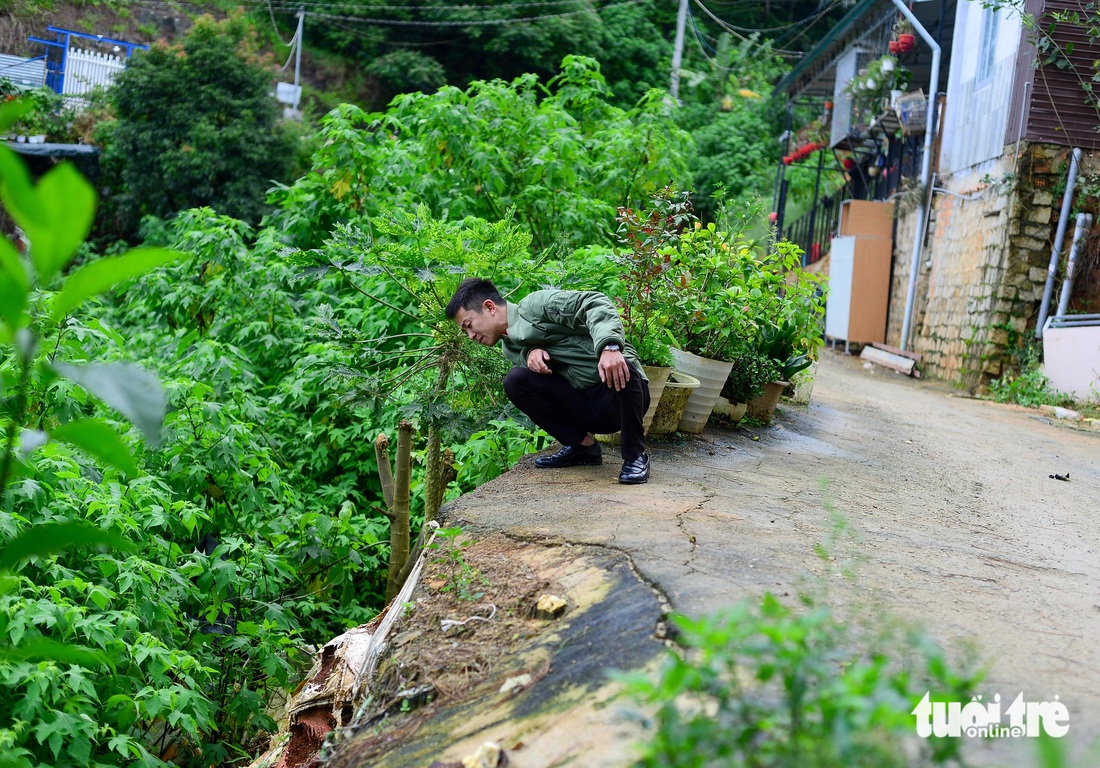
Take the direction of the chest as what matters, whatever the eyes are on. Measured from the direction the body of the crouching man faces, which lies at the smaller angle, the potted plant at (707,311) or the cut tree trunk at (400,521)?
the cut tree trunk

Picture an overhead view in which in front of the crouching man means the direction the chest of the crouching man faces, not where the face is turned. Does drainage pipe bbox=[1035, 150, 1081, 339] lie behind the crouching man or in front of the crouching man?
behind

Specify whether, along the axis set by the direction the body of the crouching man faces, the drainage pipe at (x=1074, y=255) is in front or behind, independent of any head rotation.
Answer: behind

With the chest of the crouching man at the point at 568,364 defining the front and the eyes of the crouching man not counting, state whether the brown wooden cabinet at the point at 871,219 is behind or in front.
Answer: behind

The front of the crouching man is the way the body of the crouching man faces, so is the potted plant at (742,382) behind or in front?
behind

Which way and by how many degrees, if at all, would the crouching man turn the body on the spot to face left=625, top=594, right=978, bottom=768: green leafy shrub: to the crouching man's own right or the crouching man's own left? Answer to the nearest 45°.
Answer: approximately 45° to the crouching man's own left

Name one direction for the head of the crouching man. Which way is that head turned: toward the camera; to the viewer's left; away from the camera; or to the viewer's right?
to the viewer's left

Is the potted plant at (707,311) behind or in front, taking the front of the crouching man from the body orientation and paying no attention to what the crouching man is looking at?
behind

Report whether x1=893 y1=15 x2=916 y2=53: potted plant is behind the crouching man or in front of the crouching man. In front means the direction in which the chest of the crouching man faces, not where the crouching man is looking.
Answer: behind

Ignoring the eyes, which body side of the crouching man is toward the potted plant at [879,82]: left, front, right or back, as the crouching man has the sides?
back
